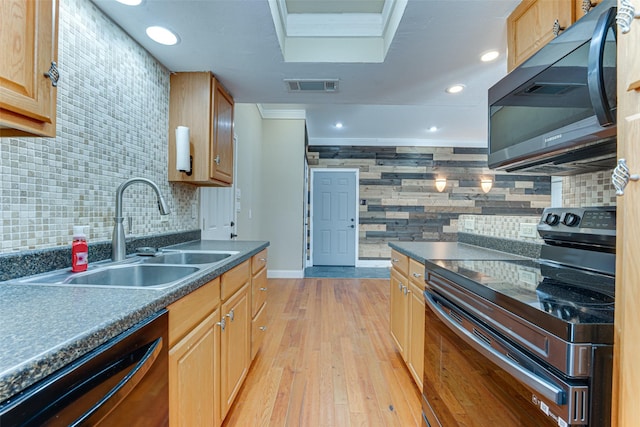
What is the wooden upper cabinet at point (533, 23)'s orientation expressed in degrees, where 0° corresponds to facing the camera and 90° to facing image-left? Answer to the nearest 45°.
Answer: approximately 45°

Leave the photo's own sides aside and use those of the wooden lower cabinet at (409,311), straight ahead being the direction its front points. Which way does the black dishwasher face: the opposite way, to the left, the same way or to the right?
the opposite way

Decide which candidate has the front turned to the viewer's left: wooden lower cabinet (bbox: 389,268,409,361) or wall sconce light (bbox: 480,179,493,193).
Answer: the wooden lower cabinet

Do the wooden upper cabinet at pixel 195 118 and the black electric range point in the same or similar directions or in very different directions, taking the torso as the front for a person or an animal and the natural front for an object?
very different directions

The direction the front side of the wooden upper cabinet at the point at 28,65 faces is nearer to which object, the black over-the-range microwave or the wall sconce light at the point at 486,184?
the black over-the-range microwave

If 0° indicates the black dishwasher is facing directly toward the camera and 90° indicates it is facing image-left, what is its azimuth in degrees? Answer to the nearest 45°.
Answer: approximately 315°

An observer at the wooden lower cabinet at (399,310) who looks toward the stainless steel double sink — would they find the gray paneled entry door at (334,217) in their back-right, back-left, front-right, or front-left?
back-right

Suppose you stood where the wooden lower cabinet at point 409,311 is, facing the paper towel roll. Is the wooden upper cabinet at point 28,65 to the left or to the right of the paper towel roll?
left

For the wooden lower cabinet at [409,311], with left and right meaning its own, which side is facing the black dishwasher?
left

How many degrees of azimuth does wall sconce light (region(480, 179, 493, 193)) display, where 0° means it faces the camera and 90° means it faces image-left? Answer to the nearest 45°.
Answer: approximately 0°

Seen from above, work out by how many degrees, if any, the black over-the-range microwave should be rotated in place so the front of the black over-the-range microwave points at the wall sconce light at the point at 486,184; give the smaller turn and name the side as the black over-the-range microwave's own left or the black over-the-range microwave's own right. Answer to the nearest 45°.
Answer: approximately 135° to the black over-the-range microwave's own right
